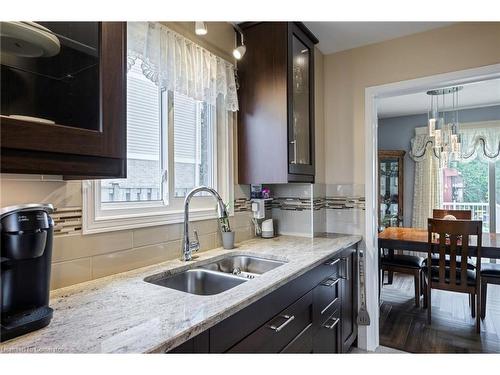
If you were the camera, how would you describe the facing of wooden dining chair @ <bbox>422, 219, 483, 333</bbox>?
facing away from the viewer

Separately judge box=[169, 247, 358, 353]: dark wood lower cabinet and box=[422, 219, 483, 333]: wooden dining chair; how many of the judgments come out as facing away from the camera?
1

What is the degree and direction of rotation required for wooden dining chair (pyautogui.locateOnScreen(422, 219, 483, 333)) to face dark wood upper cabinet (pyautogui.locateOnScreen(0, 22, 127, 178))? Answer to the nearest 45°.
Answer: approximately 180°

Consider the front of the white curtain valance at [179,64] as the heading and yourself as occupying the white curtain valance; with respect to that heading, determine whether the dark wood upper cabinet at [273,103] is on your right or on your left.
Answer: on your left

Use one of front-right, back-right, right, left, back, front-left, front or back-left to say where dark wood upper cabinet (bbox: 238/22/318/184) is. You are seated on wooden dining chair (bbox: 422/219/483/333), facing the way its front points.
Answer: back-left

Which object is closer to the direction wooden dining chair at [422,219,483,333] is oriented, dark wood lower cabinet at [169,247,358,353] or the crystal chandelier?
the crystal chandelier

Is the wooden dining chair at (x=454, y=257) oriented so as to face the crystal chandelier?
yes

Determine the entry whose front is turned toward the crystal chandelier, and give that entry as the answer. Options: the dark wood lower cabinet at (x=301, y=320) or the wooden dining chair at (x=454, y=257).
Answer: the wooden dining chair

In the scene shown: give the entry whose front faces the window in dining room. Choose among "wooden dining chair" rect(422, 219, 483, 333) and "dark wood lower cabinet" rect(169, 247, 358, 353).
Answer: the wooden dining chair
